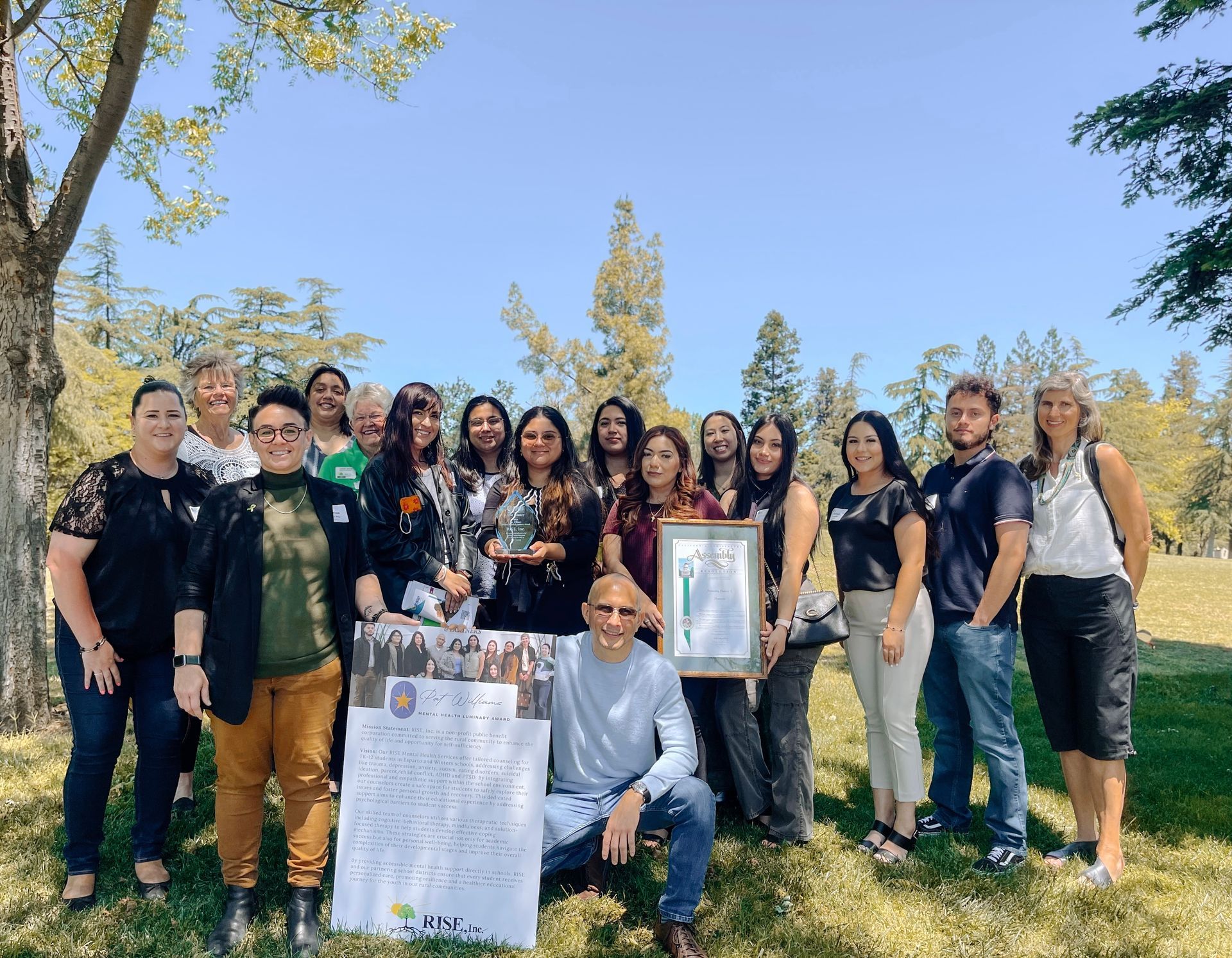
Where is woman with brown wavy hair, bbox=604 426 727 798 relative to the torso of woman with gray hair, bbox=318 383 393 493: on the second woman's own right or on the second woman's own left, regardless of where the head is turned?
on the second woman's own left

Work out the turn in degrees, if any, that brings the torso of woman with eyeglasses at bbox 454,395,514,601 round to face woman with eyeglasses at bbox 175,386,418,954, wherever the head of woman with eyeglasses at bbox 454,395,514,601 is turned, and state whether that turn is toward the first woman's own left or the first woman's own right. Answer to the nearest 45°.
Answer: approximately 45° to the first woman's own right

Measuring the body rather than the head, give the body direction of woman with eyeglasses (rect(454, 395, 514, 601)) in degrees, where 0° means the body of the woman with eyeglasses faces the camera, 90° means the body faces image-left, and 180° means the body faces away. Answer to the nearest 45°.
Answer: approximately 0°

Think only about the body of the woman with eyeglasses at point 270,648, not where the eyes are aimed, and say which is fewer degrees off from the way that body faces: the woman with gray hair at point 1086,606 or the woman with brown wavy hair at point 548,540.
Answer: the woman with gray hair

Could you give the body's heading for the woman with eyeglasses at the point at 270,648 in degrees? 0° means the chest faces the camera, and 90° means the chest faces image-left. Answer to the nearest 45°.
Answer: approximately 0°
